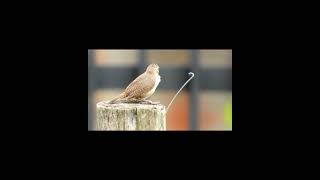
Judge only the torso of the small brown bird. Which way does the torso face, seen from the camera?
to the viewer's right
